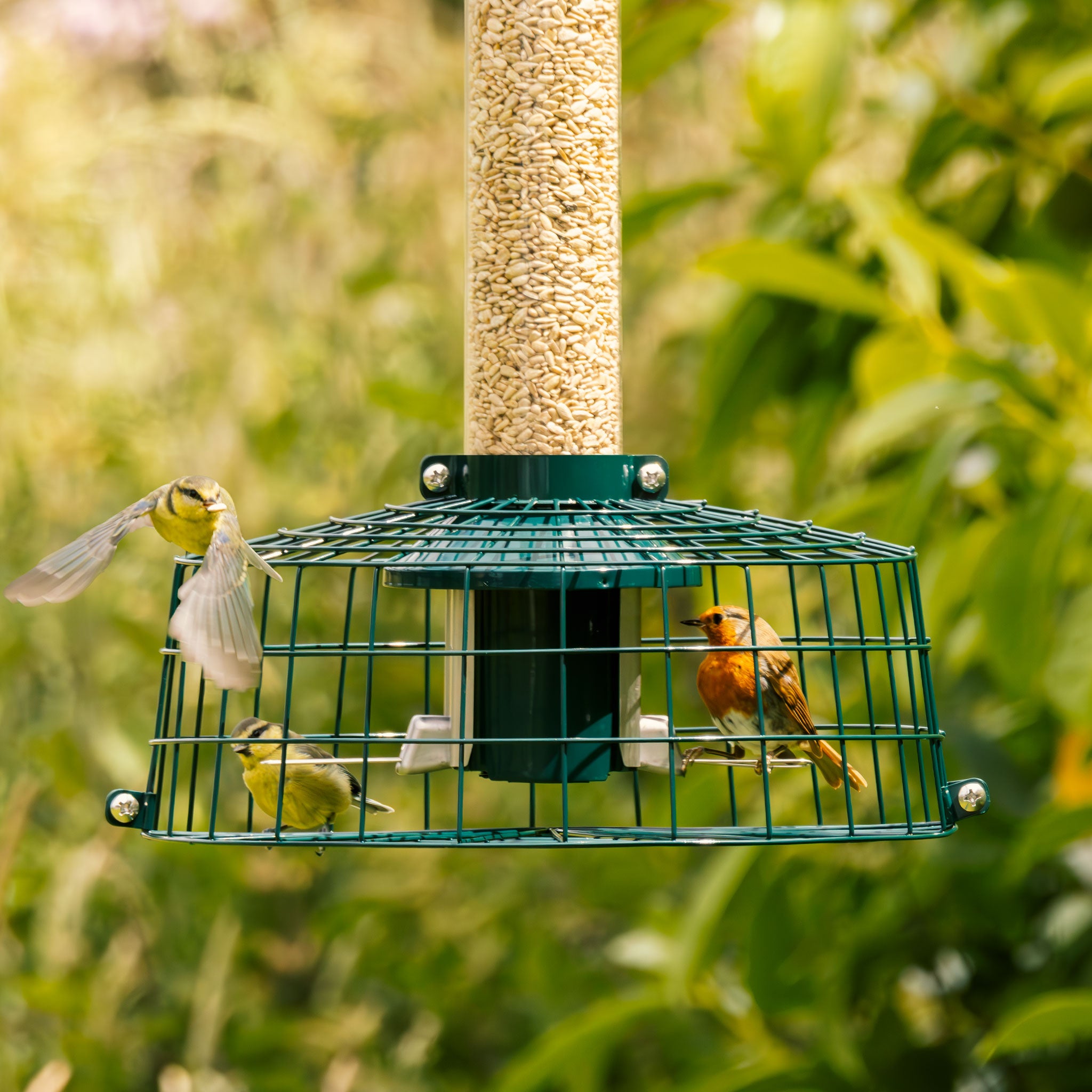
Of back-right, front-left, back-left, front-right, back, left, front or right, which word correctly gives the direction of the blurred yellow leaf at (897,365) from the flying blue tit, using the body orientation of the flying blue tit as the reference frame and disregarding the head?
back-left

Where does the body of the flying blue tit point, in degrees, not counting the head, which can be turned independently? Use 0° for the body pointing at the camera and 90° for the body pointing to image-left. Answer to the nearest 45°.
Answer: approximately 45°

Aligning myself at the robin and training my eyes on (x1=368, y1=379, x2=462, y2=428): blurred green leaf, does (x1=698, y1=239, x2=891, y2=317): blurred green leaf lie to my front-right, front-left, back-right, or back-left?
front-right

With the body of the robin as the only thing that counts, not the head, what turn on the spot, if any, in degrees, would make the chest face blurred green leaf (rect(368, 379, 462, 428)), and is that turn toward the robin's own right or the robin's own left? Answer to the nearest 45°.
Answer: approximately 45° to the robin's own right

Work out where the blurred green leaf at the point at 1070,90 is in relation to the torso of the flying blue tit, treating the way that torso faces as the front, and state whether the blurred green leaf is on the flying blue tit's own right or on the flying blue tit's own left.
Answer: on the flying blue tit's own left

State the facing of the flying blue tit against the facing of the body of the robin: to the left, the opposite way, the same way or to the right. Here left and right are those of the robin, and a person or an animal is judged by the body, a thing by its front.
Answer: to the left

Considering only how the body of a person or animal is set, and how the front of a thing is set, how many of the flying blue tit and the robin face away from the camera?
0

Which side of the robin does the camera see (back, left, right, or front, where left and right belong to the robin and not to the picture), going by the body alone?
left

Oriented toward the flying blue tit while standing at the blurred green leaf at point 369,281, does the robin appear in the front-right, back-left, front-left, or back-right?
front-left

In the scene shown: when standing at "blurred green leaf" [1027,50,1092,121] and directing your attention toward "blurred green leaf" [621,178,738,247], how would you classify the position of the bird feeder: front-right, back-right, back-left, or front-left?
front-left
